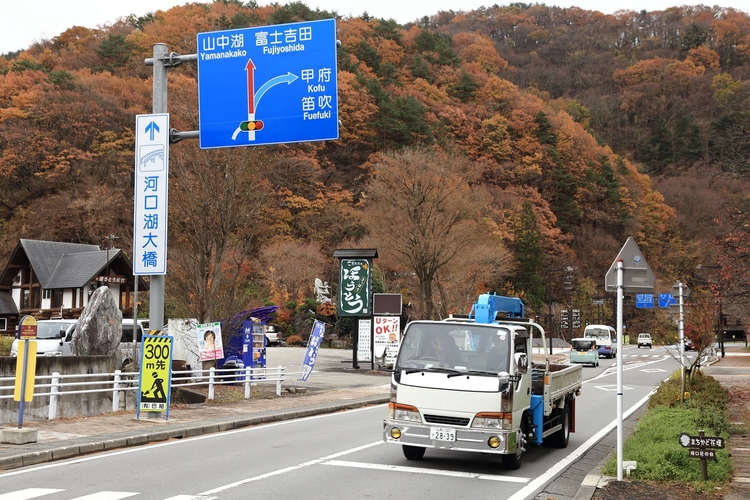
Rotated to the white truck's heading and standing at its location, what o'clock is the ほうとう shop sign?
The ほうとう shop sign is roughly at 4 o'clock from the white truck.

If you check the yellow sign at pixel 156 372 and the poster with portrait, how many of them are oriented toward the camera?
2

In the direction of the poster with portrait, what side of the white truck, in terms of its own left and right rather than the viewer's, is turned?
right

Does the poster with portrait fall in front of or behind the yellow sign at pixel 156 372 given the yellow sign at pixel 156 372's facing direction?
behind

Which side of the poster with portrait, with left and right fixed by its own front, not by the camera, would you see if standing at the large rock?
right

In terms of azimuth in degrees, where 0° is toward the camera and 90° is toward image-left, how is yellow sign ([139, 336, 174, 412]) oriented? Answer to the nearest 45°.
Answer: approximately 0°

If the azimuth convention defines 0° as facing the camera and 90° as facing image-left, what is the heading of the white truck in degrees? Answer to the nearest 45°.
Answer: approximately 45°
